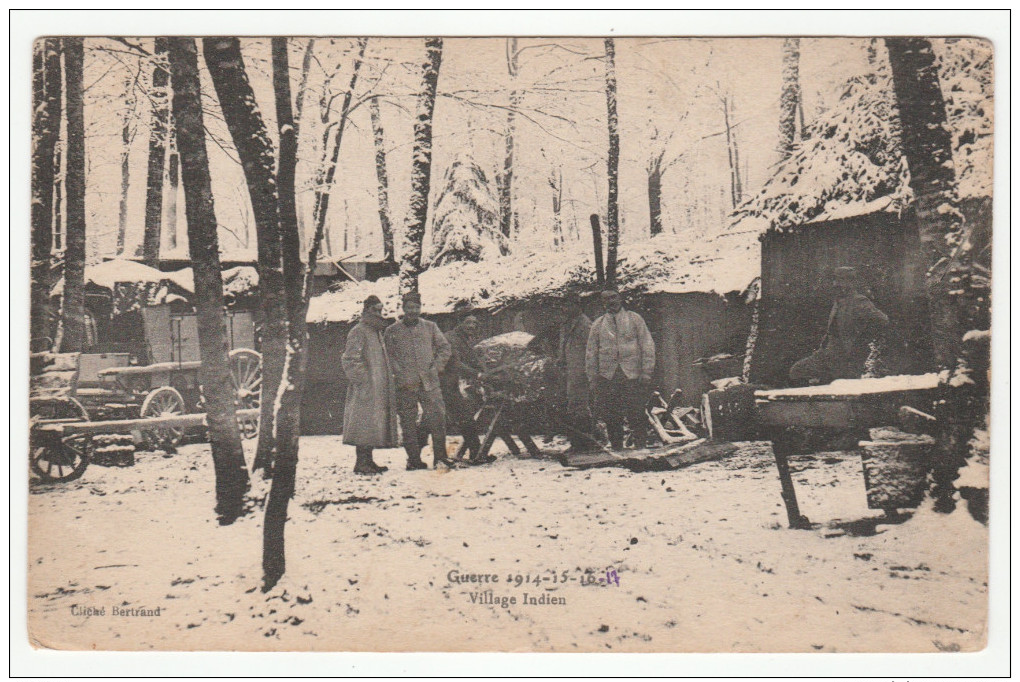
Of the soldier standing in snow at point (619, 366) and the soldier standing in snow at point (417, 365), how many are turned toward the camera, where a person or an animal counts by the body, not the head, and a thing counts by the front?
2

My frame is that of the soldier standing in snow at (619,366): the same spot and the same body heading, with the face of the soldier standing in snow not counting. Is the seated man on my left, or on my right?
on my left
